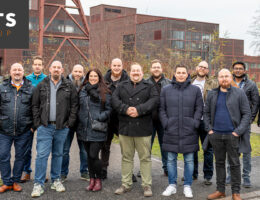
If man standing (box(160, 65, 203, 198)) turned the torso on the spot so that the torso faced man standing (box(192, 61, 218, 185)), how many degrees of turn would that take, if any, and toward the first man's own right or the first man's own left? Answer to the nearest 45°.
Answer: approximately 135° to the first man's own left

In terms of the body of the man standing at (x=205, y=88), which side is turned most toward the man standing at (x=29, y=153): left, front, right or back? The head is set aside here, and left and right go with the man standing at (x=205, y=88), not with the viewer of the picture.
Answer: right

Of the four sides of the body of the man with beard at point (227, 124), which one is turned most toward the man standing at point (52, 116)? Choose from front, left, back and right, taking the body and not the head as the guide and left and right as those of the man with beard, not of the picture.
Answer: right

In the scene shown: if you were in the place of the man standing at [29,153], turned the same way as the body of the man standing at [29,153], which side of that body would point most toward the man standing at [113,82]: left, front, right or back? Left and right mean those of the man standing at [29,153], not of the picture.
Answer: left

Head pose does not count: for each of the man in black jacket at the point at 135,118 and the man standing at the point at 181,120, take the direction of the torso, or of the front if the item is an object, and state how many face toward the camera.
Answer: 2

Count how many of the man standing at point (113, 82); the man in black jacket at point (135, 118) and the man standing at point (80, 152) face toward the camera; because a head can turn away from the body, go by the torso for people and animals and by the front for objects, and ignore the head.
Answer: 3

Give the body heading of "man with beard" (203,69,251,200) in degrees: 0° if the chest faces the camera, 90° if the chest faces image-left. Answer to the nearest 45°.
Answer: approximately 0°

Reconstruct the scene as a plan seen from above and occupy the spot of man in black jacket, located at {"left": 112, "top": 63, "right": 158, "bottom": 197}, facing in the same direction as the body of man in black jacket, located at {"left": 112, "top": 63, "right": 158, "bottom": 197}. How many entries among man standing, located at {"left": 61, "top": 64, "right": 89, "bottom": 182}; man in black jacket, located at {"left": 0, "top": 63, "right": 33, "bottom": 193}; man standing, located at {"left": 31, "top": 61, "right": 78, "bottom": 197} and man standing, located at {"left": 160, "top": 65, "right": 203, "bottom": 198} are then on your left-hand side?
1
